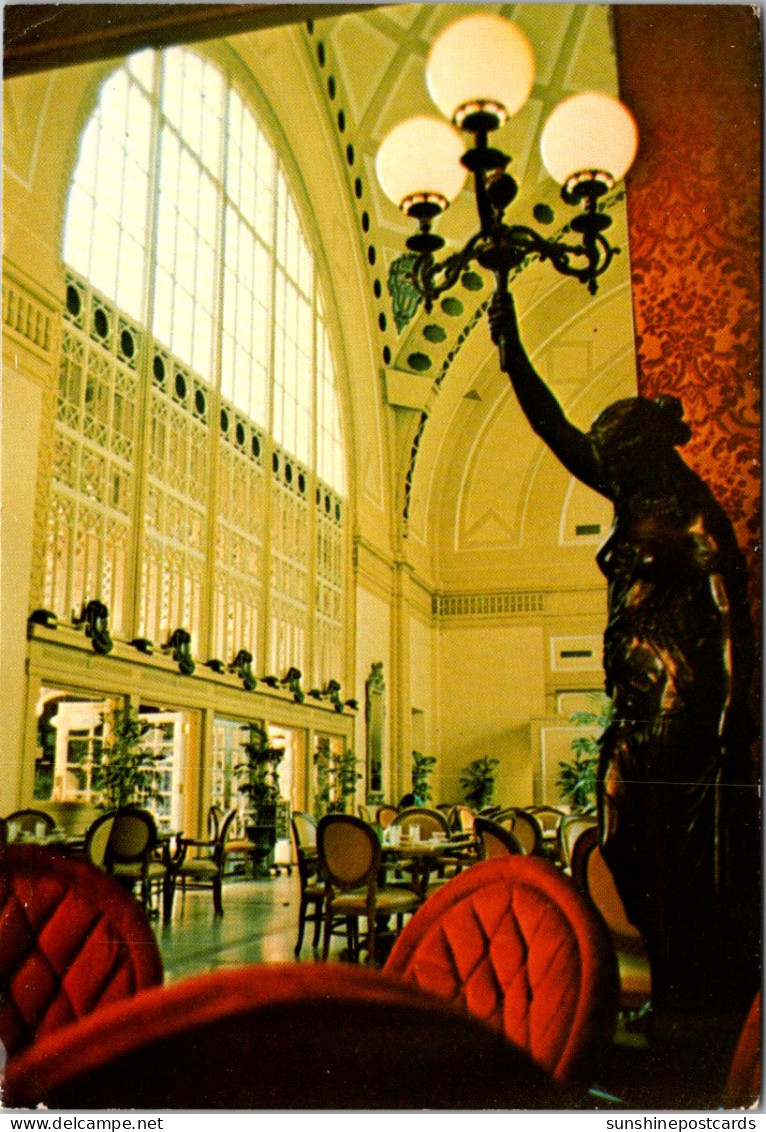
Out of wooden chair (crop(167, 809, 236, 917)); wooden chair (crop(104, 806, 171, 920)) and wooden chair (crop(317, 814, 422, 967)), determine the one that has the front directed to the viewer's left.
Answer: wooden chair (crop(167, 809, 236, 917))

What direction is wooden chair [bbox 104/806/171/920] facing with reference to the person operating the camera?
facing away from the viewer and to the right of the viewer

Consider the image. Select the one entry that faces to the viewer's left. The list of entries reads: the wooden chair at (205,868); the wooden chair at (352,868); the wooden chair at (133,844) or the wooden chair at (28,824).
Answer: the wooden chair at (205,868)

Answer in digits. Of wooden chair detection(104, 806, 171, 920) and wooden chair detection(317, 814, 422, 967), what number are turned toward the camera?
0

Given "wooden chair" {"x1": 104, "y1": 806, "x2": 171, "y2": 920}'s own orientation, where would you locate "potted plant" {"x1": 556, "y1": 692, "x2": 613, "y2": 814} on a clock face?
The potted plant is roughly at 2 o'clock from the wooden chair.

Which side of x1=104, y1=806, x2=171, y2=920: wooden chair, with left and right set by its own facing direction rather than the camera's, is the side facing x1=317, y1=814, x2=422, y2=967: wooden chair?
right

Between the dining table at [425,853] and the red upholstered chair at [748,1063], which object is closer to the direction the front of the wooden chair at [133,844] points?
the dining table

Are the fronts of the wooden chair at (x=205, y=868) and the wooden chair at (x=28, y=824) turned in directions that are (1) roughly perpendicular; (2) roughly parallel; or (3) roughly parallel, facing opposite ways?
roughly perpendicular

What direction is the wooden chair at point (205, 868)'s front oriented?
to the viewer's left
